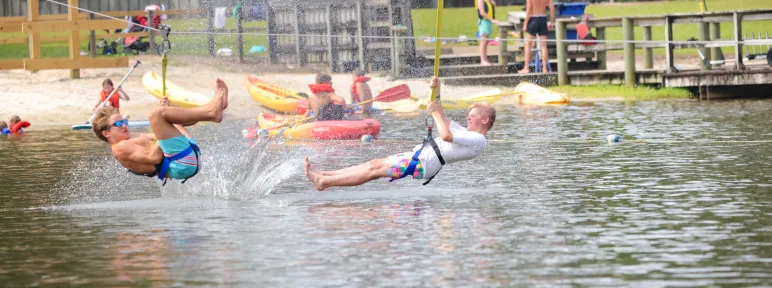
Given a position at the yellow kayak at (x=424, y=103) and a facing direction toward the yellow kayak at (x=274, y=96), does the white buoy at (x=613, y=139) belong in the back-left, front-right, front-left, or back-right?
back-left
